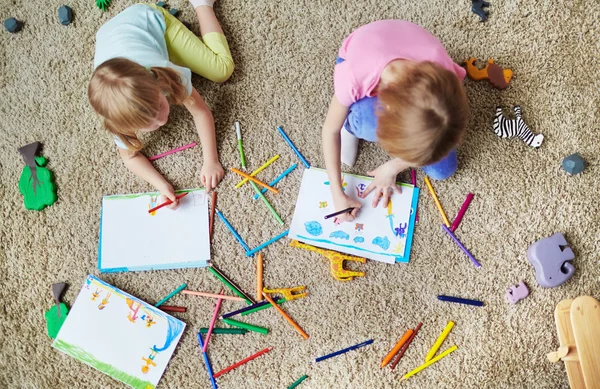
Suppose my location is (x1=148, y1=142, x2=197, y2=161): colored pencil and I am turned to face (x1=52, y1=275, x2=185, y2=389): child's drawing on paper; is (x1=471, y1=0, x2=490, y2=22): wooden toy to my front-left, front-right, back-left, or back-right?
back-left

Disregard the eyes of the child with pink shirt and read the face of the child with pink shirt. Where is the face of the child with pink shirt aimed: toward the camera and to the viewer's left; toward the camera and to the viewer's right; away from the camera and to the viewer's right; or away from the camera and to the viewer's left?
toward the camera and to the viewer's left

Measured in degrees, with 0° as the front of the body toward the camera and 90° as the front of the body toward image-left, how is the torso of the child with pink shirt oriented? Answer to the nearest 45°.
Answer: approximately 0°
